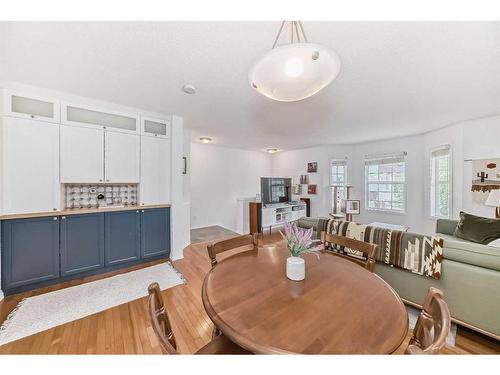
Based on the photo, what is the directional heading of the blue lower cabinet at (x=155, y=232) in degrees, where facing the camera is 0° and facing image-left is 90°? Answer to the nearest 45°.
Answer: approximately 315°

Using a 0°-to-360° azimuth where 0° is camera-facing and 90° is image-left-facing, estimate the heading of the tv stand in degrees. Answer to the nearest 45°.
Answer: approximately 315°

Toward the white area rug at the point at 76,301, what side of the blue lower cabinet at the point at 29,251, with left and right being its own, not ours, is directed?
front

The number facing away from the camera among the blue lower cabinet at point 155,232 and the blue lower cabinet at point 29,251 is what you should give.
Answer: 0

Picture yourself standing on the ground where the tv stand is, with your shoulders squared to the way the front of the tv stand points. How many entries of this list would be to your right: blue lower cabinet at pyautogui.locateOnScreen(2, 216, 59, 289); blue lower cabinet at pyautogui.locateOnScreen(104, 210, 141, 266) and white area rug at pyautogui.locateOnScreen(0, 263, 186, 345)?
3

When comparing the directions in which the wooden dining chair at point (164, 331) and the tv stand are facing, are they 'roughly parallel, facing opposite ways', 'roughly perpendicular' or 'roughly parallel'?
roughly perpendicular

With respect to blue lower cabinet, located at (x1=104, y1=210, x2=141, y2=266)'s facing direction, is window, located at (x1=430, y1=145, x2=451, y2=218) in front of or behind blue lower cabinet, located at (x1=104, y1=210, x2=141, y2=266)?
in front

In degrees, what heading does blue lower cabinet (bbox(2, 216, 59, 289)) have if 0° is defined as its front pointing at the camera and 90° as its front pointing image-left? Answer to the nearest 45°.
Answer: approximately 315°

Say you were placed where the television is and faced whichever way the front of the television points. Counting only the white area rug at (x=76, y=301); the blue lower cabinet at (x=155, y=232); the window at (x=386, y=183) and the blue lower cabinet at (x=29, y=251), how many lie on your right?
3

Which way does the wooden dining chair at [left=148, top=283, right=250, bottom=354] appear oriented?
to the viewer's right

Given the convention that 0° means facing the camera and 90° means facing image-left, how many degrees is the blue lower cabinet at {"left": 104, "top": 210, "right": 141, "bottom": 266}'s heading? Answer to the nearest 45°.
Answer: approximately 315°

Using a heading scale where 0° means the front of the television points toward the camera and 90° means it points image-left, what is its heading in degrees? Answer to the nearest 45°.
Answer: approximately 315°

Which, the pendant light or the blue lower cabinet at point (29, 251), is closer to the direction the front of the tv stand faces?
the pendant light
